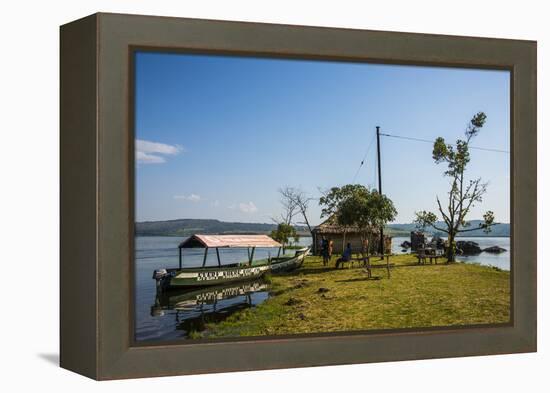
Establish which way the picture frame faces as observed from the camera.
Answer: facing the viewer and to the right of the viewer
